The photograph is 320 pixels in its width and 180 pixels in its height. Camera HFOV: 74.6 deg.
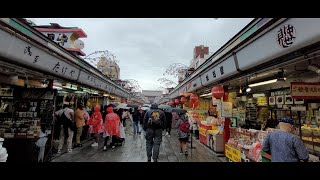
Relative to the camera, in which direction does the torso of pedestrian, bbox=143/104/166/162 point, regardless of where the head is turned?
away from the camera

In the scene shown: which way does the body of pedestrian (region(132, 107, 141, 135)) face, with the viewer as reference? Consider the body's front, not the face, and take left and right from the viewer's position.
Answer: facing away from the viewer

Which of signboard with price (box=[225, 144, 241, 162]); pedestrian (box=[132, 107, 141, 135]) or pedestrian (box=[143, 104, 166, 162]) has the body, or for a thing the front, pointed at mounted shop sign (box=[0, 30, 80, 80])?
the signboard with price

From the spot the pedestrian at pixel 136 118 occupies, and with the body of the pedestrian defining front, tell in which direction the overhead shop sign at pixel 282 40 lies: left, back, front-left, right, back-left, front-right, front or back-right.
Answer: back

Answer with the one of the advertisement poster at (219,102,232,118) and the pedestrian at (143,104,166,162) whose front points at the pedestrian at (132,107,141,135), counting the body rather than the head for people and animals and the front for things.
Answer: the pedestrian at (143,104,166,162)

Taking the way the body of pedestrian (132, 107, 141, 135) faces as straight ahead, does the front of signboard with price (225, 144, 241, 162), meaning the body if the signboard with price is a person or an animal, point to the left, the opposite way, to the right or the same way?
to the left
